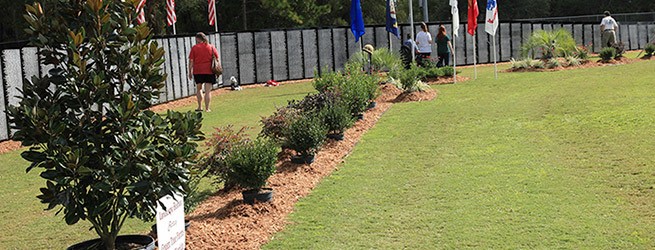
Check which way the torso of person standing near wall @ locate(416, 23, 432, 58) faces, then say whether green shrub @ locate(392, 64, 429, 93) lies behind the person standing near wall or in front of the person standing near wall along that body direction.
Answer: behind

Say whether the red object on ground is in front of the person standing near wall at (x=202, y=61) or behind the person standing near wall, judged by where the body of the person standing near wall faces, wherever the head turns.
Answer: in front

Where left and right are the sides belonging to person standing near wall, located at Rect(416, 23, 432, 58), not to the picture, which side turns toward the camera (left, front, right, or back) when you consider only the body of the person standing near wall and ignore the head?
back

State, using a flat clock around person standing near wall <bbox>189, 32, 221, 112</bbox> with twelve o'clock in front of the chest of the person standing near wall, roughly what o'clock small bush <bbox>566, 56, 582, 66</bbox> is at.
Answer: The small bush is roughly at 2 o'clock from the person standing near wall.

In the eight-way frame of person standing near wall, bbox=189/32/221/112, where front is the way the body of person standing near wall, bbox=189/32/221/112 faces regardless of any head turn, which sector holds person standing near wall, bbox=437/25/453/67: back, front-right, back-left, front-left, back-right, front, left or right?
front-right

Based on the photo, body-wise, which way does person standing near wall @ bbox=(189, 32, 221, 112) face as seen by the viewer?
away from the camera

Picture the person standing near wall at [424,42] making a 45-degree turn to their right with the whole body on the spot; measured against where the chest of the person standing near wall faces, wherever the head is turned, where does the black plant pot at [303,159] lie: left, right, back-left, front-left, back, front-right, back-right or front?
back-right
